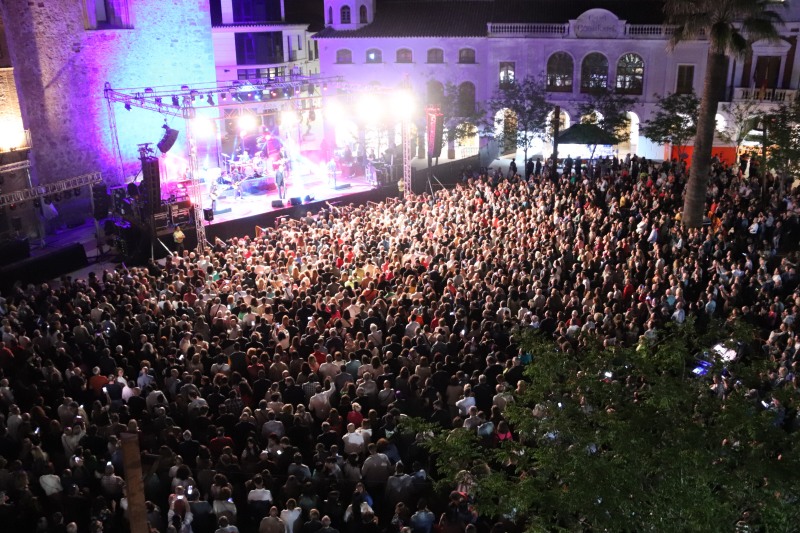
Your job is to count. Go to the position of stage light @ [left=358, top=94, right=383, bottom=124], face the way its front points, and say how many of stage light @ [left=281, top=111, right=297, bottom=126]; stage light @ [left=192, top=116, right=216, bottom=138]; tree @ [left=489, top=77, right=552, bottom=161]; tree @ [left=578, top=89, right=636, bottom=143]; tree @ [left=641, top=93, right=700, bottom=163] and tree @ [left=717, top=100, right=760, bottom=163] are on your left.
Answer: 4

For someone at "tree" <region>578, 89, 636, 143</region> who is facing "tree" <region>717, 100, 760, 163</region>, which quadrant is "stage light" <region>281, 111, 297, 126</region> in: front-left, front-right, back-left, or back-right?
back-right

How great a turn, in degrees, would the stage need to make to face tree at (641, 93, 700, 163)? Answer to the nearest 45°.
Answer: approximately 45° to its left

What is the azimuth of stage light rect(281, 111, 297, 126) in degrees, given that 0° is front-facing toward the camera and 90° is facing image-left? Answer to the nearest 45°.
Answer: approximately 0°

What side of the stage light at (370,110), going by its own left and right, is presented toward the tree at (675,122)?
left

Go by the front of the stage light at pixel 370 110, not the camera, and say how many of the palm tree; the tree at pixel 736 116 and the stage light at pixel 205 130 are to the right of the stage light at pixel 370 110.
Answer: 1

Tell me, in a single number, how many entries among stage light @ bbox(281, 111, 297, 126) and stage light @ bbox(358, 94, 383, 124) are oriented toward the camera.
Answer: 2

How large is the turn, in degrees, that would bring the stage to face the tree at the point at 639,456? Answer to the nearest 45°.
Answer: approximately 45° to its right

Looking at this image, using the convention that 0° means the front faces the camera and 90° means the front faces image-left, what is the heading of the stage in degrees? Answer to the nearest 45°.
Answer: approximately 315°
